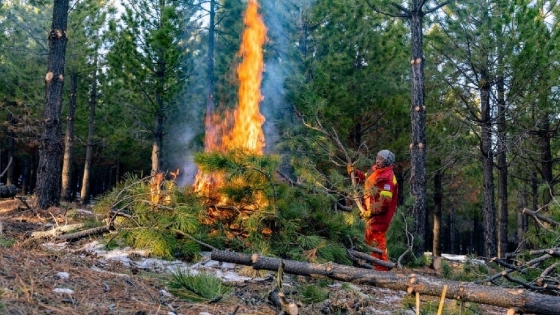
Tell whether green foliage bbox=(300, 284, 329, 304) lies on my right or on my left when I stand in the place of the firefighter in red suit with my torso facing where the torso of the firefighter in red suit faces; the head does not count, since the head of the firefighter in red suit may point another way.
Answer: on my left

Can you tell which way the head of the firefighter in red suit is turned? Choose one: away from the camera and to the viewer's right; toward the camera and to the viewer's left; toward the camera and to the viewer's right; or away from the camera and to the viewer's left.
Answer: toward the camera and to the viewer's left

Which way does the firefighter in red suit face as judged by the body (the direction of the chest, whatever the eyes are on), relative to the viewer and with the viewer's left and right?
facing to the left of the viewer

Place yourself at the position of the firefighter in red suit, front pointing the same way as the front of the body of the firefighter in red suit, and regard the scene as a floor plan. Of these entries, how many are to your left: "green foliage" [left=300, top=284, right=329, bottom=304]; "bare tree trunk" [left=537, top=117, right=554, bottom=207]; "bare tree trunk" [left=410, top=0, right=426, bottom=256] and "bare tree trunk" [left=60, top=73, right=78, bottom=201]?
1

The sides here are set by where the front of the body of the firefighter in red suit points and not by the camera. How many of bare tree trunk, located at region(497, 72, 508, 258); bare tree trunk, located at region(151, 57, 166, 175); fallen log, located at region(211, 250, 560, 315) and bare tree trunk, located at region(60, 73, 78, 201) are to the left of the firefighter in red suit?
1

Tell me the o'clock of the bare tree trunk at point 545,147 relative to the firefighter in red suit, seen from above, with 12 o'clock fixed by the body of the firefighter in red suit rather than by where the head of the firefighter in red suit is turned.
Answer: The bare tree trunk is roughly at 4 o'clock from the firefighter in red suit.

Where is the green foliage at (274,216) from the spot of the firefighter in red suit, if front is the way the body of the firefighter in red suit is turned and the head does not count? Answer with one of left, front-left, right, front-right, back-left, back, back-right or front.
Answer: front-left

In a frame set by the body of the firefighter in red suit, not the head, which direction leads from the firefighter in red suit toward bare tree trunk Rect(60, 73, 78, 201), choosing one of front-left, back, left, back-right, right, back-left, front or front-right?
front-right

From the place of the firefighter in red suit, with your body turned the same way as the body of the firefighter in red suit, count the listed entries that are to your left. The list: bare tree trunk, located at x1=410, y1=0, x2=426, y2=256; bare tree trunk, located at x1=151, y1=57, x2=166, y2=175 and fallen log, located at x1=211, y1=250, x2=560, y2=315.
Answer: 1

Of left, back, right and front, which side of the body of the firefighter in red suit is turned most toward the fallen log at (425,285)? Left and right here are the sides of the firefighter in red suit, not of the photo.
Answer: left

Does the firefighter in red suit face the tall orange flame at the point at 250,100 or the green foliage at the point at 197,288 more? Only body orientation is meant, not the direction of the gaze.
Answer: the tall orange flame
